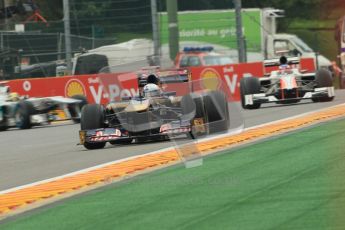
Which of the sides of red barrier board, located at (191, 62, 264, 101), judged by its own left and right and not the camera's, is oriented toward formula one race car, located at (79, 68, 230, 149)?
front

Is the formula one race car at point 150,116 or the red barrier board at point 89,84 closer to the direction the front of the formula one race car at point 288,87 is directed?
the formula one race car

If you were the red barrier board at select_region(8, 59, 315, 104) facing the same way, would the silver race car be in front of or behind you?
in front

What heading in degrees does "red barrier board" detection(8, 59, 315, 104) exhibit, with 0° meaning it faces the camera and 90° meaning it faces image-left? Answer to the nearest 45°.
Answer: approximately 0°

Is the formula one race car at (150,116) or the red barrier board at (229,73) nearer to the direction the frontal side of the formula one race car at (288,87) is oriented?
the formula one race car

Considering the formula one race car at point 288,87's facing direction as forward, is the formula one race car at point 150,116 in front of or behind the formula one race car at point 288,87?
in front

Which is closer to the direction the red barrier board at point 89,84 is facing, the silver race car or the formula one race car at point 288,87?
the silver race car
